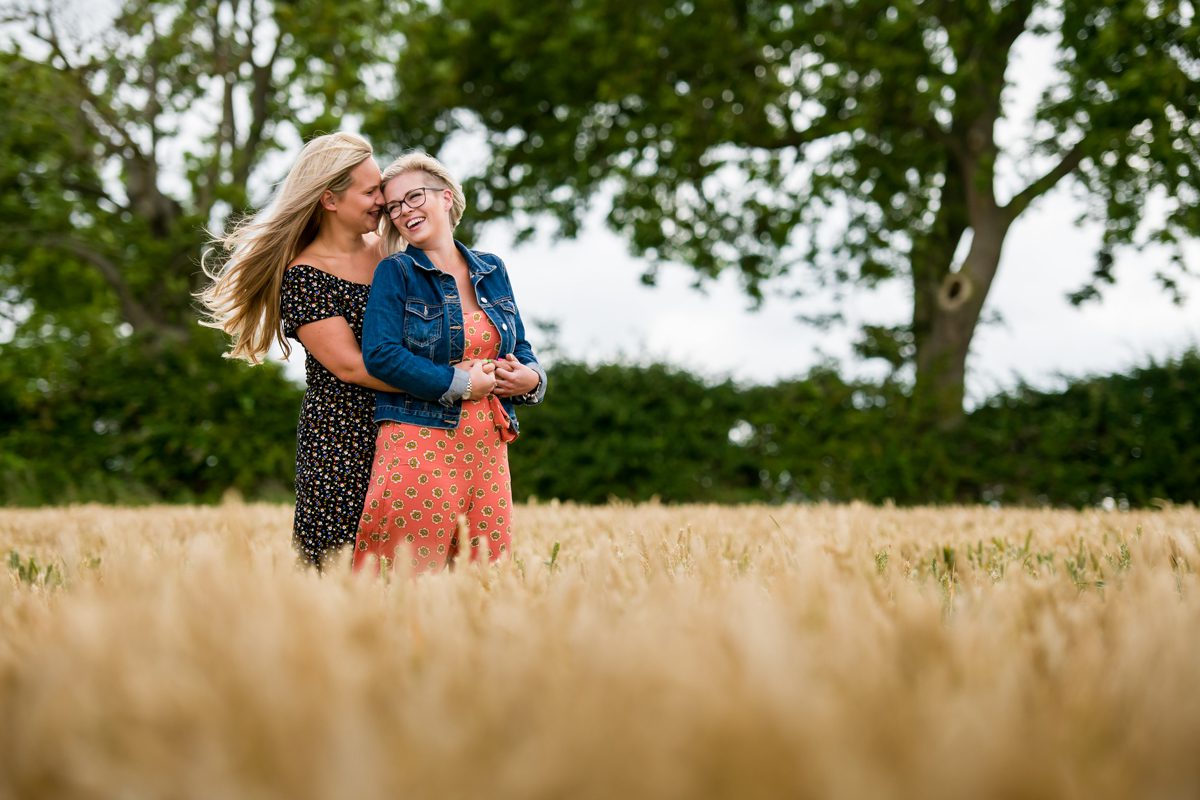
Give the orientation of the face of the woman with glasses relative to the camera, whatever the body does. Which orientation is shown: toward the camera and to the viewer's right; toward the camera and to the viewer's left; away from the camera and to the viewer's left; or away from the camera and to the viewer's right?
toward the camera and to the viewer's left

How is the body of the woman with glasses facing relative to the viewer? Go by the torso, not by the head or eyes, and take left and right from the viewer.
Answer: facing the viewer and to the right of the viewer

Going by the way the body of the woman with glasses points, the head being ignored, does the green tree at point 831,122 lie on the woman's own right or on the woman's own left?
on the woman's own left

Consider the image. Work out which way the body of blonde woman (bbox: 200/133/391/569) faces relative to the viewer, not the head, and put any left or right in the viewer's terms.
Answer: facing to the right of the viewer

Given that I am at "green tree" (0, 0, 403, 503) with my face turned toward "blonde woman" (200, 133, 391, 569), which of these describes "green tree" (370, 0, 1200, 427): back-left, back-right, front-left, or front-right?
front-left

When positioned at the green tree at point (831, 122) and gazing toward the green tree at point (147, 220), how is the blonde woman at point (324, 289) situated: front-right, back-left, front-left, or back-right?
front-left
